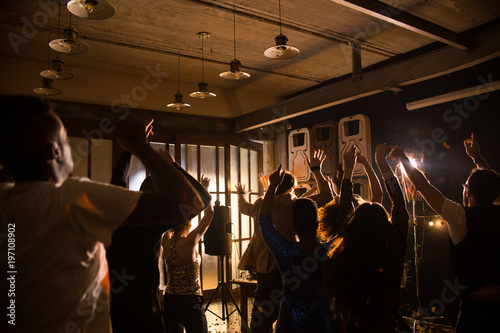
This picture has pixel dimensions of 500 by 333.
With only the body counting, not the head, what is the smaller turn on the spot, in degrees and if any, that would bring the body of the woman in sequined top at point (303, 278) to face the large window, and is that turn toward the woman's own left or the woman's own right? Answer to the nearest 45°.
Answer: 0° — they already face it

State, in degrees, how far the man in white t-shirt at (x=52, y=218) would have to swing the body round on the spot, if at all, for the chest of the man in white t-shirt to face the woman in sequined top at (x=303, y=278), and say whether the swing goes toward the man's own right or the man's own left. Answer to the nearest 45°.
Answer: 0° — they already face them

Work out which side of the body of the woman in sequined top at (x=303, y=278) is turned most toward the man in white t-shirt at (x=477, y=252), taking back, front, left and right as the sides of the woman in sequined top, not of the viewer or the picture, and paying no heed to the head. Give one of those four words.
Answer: right

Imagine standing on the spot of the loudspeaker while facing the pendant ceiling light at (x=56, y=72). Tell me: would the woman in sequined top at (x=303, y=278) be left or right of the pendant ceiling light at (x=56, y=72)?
left

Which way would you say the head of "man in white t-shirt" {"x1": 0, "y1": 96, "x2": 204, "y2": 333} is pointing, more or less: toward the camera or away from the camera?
away from the camera

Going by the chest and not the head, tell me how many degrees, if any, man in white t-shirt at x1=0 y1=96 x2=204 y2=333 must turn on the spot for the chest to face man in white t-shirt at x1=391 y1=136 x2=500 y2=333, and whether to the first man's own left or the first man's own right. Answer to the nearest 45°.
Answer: approximately 45° to the first man's own right

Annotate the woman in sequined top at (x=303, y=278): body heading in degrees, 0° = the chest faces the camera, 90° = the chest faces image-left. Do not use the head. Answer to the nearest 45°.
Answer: approximately 180°

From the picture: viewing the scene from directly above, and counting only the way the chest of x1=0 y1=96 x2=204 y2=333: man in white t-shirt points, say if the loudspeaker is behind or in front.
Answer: in front

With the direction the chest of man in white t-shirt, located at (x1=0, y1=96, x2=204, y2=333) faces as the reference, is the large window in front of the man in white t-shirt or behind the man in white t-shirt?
in front

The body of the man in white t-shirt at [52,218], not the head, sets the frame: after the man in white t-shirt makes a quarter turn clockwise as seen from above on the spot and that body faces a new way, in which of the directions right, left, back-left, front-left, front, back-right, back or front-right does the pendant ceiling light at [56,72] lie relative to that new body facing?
back-left

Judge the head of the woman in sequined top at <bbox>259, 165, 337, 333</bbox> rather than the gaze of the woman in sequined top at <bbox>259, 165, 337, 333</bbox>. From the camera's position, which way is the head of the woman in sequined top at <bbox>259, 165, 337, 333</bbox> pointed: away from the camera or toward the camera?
away from the camera

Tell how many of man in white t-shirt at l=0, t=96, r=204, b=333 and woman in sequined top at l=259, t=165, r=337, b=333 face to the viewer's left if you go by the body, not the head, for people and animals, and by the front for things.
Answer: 0

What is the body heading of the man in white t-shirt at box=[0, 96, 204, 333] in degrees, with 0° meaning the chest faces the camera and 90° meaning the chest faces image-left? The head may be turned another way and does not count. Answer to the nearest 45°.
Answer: approximately 225°
